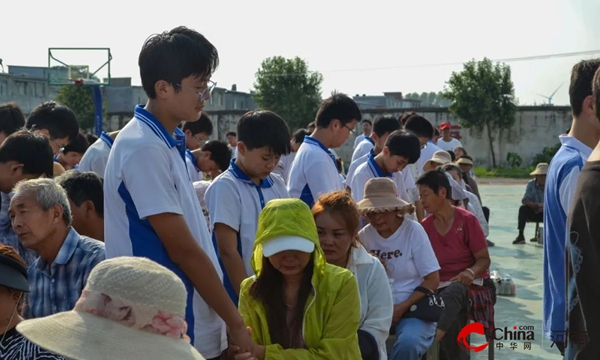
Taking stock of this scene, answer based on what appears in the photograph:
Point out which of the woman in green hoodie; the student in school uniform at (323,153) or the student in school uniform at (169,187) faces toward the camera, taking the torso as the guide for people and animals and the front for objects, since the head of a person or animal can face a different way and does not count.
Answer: the woman in green hoodie

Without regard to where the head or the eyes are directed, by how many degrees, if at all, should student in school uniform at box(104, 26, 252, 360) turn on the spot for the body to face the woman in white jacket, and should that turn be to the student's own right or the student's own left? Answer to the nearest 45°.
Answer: approximately 45° to the student's own left

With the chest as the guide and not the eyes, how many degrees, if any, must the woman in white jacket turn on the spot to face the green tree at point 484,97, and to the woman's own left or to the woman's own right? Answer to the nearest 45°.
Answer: approximately 135° to the woman's own right

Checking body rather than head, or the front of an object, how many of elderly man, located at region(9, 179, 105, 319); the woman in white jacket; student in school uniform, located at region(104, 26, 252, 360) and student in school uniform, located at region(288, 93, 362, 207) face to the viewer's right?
2

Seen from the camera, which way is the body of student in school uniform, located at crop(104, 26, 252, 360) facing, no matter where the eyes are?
to the viewer's right

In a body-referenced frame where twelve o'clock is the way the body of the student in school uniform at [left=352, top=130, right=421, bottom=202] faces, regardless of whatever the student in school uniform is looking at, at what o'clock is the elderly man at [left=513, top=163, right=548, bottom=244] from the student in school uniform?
The elderly man is roughly at 8 o'clock from the student in school uniform.

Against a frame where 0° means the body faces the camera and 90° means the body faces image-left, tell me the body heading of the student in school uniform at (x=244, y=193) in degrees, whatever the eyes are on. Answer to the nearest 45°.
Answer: approximately 315°
